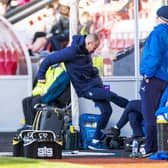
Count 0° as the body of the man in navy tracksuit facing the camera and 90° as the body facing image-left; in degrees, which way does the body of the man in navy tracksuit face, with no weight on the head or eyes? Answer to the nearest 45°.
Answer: approximately 315°

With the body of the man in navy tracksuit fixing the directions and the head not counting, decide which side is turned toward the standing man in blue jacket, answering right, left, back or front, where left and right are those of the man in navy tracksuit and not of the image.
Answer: front
